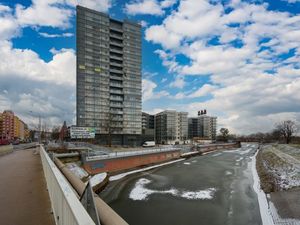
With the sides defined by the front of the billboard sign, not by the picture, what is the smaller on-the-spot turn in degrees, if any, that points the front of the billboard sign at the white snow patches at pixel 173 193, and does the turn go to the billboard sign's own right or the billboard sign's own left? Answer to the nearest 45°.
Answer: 0° — it already faces it

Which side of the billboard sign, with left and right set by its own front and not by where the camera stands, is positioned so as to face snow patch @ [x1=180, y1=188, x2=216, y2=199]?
front

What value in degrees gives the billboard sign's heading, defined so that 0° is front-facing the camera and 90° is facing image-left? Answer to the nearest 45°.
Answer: approximately 0°

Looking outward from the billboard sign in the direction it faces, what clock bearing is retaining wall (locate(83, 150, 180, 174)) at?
The retaining wall is roughly at 11 o'clock from the billboard sign.
